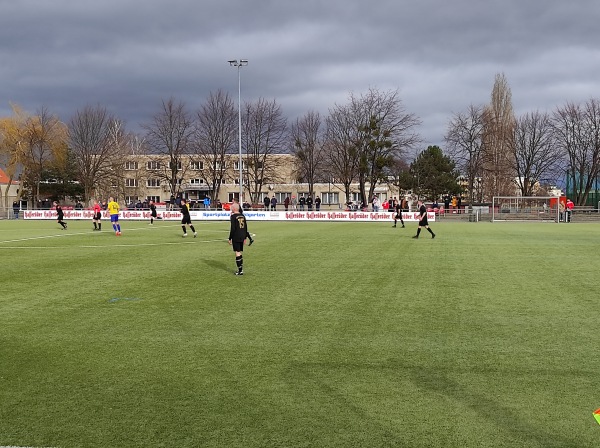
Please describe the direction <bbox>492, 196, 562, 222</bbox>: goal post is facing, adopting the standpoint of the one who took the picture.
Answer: facing the viewer

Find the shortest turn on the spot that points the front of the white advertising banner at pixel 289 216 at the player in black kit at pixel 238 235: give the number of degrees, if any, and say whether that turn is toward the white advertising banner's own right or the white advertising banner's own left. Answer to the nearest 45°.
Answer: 0° — it already faces them

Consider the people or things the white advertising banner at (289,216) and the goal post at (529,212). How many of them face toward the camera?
2

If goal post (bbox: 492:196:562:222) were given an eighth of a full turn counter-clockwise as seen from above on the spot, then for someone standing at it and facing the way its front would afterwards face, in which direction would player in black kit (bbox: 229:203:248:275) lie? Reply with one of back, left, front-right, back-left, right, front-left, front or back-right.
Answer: front-right

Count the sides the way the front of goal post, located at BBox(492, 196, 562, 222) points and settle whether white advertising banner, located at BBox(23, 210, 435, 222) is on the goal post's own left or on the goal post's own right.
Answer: on the goal post's own right

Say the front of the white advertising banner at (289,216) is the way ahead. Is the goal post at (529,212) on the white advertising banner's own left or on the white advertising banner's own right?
on the white advertising banner's own left
